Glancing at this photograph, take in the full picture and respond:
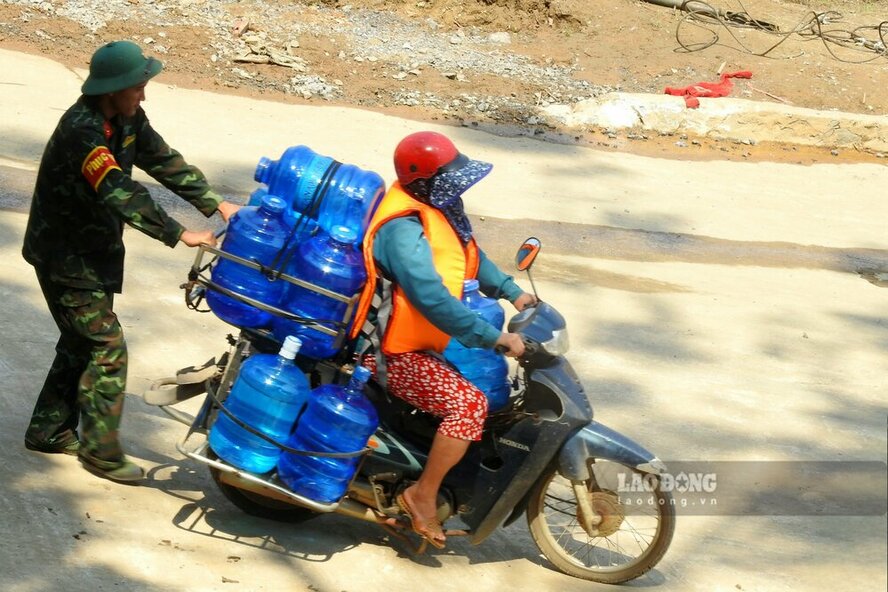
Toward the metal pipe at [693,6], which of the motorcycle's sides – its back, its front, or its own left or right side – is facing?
left

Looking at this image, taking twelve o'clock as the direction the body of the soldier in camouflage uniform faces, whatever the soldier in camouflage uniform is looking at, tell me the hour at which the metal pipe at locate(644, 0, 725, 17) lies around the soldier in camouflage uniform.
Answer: The metal pipe is roughly at 10 o'clock from the soldier in camouflage uniform.

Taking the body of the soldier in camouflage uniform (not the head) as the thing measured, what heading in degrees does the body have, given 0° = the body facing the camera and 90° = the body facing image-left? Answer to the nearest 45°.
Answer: approximately 270°

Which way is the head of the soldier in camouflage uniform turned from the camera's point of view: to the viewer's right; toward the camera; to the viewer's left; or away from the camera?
to the viewer's right

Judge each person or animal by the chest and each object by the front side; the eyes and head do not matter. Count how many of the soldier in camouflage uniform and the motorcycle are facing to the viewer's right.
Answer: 2

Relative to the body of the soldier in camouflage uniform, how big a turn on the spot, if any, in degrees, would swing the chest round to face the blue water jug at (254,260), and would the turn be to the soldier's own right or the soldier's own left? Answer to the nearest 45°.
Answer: approximately 45° to the soldier's own right

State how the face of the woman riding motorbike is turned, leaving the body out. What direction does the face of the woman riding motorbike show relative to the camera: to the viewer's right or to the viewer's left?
to the viewer's right

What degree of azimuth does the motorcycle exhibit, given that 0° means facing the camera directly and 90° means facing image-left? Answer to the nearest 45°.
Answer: approximately 270°

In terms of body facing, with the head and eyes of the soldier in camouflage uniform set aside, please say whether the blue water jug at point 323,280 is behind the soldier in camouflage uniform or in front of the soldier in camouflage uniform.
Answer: in front

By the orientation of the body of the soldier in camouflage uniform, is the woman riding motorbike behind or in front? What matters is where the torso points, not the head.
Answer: in front

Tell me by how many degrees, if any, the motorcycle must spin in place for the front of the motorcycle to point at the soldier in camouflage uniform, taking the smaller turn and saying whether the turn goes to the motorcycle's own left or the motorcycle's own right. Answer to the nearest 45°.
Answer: approximately 180°
